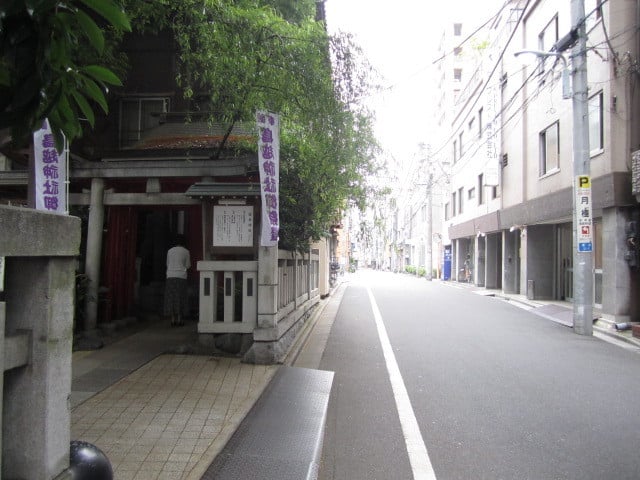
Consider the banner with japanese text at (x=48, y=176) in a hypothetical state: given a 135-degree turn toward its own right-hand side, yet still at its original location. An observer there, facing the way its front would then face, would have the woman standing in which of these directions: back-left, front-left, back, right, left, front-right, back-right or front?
right

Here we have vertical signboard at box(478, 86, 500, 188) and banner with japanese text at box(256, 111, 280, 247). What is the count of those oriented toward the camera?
2

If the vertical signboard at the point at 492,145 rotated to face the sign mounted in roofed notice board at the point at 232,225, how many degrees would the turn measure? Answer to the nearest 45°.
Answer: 0° — it already faces it

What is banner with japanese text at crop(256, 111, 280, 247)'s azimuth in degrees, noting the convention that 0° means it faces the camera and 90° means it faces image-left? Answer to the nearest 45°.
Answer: approximately 0°

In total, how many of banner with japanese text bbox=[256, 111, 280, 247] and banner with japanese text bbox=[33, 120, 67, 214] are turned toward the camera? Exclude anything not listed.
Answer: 2
